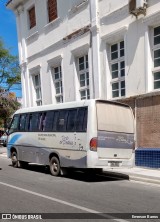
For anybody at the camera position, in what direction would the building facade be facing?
facing the viewer and to the left of the viewer

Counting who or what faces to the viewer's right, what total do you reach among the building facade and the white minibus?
0

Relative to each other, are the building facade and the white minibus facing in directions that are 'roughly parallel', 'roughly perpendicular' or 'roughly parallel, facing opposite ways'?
roughly perpendicular

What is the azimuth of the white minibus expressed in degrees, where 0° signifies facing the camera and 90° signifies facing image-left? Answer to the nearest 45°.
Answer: approximately 135°
